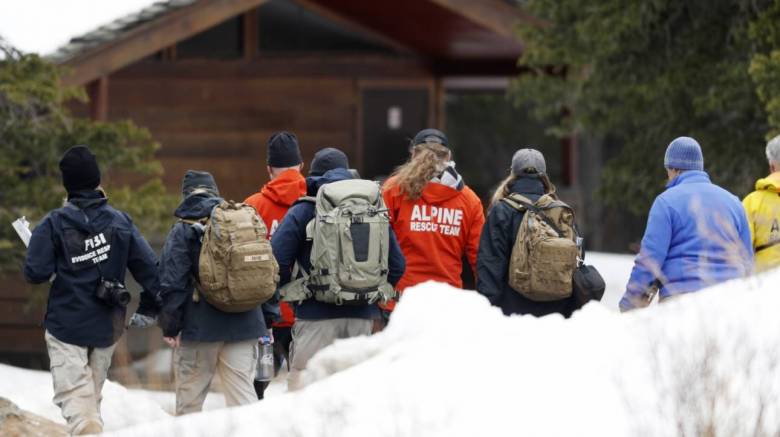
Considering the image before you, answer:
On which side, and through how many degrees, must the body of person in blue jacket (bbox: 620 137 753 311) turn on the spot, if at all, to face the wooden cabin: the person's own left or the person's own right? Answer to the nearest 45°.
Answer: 0° — they already face it

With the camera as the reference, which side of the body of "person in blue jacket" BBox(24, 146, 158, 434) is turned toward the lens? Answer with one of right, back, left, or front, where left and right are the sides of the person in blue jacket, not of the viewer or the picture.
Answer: back

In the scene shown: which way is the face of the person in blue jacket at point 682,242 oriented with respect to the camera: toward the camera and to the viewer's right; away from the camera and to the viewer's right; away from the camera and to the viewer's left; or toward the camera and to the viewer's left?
away from the camera and to the viewer's left

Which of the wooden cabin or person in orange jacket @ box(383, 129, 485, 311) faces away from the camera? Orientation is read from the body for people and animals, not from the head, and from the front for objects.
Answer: the person in orange jacket

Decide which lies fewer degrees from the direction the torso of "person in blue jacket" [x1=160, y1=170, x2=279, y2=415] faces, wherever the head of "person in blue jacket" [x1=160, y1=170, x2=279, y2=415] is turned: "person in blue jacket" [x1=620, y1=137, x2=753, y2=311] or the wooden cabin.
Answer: the wooden cabin

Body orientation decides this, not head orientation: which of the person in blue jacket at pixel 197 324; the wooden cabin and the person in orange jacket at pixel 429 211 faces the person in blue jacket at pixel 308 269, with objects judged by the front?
the wooden cabin

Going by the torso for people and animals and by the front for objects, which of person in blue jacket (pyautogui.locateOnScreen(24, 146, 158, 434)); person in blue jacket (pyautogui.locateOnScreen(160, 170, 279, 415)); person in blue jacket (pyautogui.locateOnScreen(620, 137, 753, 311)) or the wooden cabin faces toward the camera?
the wooden cabin

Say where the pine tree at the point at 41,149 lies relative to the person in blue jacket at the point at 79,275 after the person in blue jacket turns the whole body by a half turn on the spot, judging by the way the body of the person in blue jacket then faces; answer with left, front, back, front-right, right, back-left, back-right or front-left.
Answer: back

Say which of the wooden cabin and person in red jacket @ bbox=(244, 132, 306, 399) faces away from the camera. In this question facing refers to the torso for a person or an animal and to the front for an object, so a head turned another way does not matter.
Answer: the person in red jacket

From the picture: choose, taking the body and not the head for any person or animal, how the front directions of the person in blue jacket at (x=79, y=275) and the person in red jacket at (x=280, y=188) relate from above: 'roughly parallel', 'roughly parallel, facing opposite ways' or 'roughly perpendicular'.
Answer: roughly parallel

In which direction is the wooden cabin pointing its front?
toward the camera

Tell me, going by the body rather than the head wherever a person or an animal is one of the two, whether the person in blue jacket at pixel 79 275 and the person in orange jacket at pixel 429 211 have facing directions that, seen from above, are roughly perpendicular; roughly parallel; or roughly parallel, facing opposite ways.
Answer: roughly parallel

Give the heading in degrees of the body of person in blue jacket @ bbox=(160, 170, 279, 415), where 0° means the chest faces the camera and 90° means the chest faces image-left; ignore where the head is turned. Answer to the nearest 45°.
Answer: approximately 135°

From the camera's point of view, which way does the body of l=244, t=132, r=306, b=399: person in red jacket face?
away from the camera

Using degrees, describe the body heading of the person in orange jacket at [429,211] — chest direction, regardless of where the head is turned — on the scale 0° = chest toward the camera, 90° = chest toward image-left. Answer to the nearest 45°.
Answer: approximately 180°

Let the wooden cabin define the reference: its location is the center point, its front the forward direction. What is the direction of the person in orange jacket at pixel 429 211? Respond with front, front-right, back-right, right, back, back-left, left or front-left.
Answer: front

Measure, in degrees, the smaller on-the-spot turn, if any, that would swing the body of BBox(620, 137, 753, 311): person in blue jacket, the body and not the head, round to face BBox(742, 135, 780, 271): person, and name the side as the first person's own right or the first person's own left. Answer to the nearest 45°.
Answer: approximately 90° to the first person's own right
